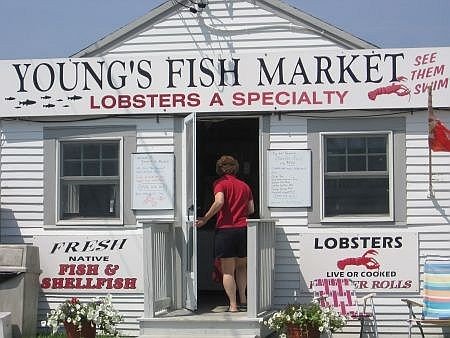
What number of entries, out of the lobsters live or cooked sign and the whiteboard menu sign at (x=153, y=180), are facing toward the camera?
2

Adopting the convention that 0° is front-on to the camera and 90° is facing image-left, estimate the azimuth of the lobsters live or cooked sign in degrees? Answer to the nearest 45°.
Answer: approximately 0°

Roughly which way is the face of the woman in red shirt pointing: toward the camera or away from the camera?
away from the camera

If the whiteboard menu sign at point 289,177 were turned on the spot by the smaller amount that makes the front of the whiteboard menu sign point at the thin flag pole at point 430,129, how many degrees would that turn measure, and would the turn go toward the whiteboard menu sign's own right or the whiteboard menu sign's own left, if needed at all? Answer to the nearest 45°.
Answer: approximately 90° to the whiteboard menu sign's own left

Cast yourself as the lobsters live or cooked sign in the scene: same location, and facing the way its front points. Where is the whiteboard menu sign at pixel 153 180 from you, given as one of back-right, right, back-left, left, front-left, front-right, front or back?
right
